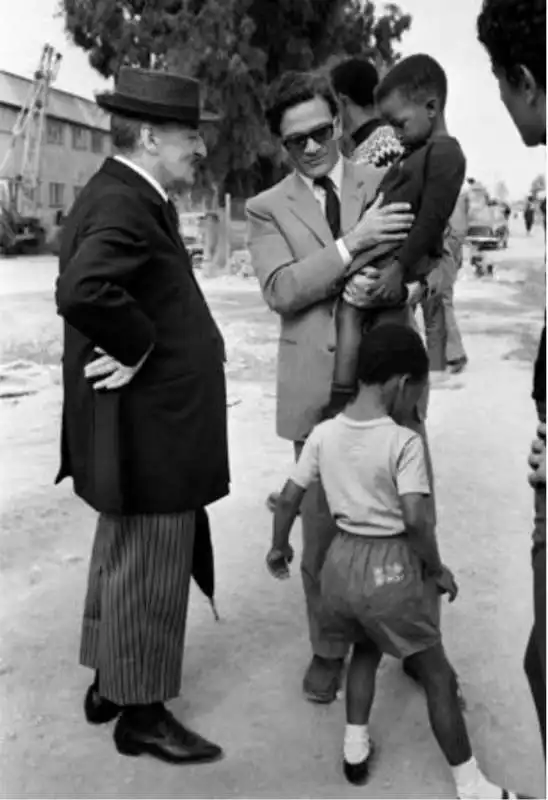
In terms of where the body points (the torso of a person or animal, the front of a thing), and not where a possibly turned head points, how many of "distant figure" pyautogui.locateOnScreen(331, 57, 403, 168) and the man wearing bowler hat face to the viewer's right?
1

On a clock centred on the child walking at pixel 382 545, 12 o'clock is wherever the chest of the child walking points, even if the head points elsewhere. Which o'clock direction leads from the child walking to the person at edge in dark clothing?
The person at edge in dark clothing is roughly at 4 o'clock from the child walking.

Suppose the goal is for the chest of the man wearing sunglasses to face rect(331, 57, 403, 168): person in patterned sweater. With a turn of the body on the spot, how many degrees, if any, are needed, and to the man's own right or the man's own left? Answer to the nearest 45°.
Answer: approximately 135° to the man's own left

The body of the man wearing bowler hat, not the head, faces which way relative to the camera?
to the viewer's right

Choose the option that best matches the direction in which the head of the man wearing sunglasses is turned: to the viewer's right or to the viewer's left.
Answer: to the viewer's left

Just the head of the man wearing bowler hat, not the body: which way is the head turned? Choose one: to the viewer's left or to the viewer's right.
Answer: to the viewer's right

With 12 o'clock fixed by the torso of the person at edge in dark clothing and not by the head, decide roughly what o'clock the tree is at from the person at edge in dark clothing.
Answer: The tree is roughly at 1 o'clock from the person at edge in dark clothing.

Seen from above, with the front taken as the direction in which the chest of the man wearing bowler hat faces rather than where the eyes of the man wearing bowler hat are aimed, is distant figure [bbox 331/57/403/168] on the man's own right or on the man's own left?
on the man's own left
